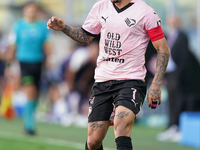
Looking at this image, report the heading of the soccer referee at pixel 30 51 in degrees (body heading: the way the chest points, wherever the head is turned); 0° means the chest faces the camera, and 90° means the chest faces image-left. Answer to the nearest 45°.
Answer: approximately 0°

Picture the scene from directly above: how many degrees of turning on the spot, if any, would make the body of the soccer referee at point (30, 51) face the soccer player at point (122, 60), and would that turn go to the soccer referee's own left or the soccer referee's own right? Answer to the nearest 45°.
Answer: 0° — they already face them
